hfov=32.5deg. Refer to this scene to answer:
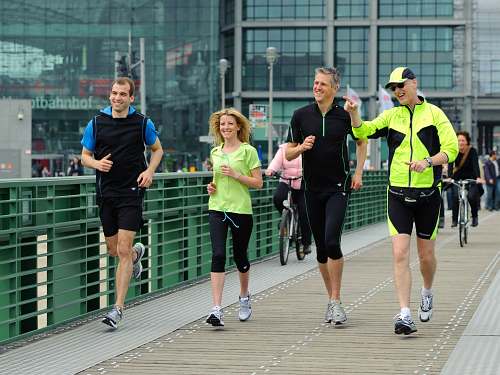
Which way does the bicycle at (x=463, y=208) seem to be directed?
toward the camera

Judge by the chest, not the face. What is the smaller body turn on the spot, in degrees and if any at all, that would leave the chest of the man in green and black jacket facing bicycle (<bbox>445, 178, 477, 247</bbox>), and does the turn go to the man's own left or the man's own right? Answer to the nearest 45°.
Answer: approximately 180°

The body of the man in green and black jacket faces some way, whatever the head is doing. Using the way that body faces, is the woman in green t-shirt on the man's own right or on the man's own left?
on the man's own right

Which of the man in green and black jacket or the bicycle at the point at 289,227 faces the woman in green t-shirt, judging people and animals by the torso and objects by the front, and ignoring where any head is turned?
the bicycle

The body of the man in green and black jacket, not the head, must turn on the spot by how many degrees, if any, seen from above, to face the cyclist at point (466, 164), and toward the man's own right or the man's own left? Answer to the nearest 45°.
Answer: approximately 180°

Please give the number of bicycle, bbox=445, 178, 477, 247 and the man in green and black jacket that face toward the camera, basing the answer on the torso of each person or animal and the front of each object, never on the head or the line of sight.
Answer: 2

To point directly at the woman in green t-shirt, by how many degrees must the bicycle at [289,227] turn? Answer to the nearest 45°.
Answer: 0° — it already faces them

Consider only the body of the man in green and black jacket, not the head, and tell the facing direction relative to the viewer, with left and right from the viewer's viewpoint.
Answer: facing the viewer

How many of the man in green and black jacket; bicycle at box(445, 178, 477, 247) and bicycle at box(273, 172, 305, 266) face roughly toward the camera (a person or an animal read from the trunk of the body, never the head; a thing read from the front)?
3

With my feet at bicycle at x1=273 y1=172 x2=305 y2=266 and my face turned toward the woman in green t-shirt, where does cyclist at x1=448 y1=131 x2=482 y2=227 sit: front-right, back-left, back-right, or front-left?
back-left

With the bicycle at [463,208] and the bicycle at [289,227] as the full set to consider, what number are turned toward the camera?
2

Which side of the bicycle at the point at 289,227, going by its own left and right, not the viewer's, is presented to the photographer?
front
